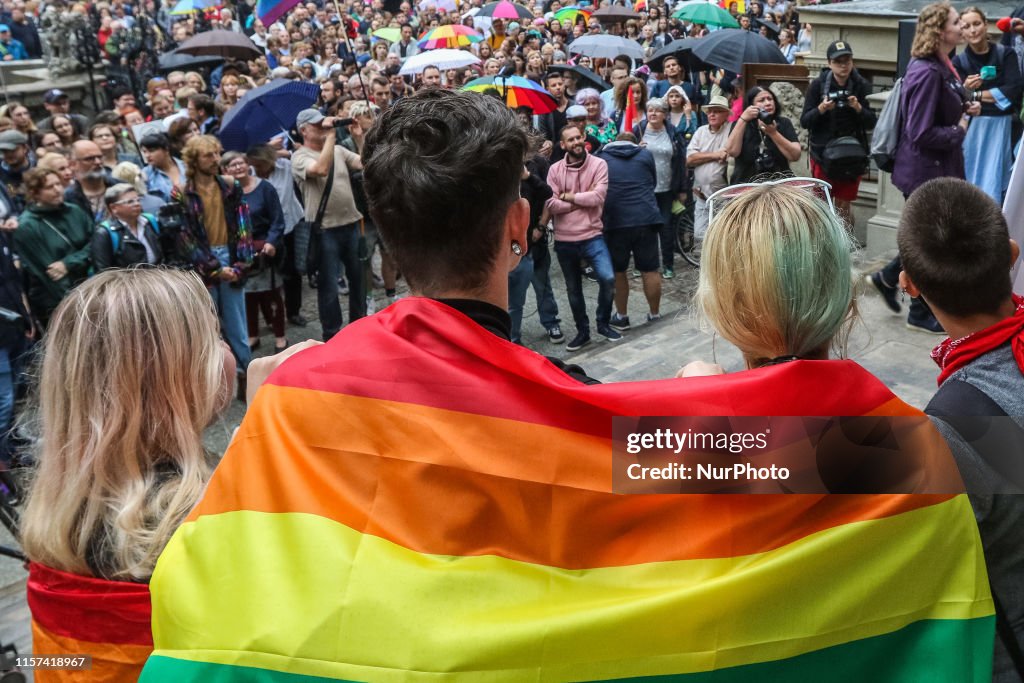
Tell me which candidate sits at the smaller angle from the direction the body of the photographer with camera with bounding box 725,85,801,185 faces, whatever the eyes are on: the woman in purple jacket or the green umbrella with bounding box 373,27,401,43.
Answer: the woman in purple jacket

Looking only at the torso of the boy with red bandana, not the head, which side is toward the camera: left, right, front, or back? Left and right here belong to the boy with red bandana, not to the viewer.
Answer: back

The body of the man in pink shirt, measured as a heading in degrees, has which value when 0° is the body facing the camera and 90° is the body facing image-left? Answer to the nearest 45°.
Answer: approximately 0°

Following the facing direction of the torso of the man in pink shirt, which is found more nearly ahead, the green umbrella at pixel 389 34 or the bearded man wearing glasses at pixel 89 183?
the bearded man wearing glasses

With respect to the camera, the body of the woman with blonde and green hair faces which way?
away from the camera

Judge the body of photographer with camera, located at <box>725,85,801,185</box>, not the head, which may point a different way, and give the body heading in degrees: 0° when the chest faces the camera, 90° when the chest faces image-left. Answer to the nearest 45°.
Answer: approximately 0°

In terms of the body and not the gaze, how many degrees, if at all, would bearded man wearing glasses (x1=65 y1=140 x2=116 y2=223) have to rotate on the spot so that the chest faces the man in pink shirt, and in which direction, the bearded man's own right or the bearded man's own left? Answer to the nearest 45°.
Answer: approximately 45° to the bearded man's own left

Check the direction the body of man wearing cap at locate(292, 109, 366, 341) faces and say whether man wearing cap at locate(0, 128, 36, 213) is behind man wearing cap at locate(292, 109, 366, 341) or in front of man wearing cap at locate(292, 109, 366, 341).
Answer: behind

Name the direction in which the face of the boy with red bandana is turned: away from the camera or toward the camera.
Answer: away from the camera

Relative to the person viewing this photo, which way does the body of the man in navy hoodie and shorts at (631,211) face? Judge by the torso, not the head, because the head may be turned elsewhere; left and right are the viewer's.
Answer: facing away from the viewer

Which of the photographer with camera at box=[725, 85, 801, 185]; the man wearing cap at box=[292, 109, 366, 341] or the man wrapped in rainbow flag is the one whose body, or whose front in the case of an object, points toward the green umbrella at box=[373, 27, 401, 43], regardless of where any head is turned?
the man wrapped in rainbow flag
